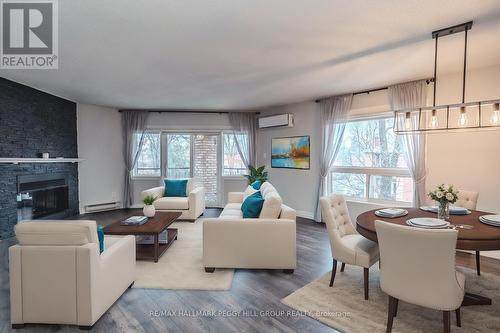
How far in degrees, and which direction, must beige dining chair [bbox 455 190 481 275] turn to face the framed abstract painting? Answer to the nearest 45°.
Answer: approximately 45° to its right

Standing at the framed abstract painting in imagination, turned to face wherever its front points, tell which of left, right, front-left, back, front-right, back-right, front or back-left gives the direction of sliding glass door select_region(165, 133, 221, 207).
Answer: front-right

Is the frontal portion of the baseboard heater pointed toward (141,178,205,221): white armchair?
yes

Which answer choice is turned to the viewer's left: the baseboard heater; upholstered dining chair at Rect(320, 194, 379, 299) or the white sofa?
the white sofa

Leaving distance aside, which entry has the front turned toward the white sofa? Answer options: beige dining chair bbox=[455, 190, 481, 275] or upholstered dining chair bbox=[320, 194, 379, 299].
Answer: the beige dining chair

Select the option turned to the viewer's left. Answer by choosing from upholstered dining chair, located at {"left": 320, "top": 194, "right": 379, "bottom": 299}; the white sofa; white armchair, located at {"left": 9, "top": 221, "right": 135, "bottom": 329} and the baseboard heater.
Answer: the white sofa

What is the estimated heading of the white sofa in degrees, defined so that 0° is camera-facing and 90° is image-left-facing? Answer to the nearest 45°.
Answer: approximately 90°

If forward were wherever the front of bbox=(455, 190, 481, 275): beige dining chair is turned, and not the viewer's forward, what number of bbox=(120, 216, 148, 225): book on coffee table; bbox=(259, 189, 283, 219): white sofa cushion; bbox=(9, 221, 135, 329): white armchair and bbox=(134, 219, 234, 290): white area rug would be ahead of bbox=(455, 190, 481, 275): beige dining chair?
4

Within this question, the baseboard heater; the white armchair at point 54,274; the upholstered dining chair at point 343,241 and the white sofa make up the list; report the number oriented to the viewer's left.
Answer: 1

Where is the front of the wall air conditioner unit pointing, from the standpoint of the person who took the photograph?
facing the viewer and to the left of the viewer

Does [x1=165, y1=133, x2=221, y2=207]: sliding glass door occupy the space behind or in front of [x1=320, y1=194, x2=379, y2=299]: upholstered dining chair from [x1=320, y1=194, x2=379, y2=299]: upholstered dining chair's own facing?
behind

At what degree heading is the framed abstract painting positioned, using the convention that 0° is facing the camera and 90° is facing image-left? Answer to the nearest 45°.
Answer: approximately 45°

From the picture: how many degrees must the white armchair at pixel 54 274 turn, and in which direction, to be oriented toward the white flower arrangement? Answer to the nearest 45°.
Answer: approximately 90° to its right

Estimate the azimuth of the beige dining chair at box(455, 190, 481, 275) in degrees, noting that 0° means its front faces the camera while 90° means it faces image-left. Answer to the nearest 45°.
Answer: approximately 45°

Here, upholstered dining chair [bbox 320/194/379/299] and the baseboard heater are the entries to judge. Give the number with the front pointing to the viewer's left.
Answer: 0

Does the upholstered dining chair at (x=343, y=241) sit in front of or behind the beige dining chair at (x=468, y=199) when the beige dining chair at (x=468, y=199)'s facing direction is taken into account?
in front

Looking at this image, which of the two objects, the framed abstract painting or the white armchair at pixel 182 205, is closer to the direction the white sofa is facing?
the white armchair
